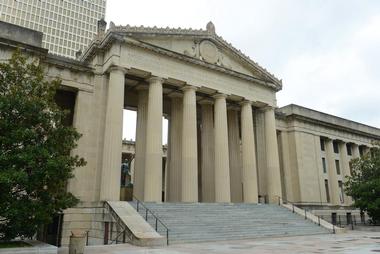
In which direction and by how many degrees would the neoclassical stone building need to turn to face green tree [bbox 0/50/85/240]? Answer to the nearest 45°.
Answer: approximately 45° to its right

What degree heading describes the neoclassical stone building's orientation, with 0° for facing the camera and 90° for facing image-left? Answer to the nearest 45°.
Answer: approximately 315°

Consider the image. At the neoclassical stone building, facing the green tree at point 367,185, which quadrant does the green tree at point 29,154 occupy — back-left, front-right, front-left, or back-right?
back-right

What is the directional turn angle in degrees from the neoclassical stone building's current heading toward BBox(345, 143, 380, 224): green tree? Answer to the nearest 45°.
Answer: approximately 45° to its left

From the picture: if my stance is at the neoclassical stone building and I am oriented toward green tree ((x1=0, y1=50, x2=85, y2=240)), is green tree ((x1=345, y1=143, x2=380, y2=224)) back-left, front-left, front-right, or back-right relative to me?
back-left
